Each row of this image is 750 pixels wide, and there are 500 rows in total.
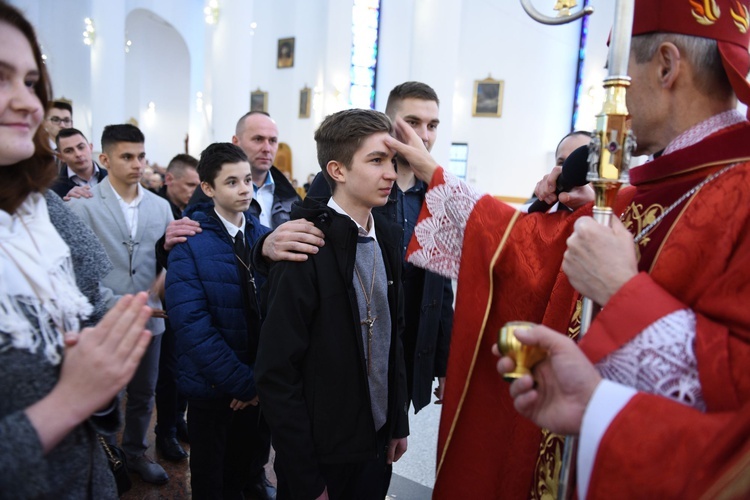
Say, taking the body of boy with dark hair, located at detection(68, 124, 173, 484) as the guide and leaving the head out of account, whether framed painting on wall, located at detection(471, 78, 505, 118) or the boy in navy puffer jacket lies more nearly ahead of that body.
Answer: the boy in navy puffer jacket

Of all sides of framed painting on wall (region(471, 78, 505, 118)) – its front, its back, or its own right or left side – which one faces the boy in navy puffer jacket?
front

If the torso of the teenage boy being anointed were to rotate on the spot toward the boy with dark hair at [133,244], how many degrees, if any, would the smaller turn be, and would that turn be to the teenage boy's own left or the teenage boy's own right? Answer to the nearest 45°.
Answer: approximately 180°

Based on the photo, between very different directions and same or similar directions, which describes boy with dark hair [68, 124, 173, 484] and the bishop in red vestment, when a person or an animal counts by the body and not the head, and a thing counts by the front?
very different directions

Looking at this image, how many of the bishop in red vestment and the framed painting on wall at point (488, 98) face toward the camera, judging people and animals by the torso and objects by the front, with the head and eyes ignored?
1

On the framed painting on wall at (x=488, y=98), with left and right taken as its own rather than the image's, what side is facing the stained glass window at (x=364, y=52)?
right

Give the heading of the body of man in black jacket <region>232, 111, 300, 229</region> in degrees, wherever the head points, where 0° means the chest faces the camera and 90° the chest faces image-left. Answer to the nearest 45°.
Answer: approximately 315°

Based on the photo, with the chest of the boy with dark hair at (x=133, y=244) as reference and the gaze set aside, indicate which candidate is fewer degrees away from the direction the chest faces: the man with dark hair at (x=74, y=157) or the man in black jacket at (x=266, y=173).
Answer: the man in black jacket

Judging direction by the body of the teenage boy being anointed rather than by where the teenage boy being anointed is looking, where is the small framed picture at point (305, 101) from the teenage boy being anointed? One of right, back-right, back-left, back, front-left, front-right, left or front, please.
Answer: back-left

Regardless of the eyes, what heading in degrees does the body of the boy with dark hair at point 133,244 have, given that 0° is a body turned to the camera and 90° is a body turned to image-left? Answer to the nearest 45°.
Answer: approximately 315°

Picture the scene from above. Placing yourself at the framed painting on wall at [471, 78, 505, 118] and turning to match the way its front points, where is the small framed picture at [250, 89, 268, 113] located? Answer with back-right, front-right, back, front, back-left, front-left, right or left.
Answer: right

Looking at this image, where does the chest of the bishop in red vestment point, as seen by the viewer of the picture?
to the viewer's left

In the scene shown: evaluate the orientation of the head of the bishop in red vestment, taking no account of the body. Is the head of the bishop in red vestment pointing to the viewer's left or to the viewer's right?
to the viewer's left

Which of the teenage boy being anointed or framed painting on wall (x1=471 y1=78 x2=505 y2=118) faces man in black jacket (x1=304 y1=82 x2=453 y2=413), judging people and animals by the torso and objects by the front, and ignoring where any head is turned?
the framed painting on wall
